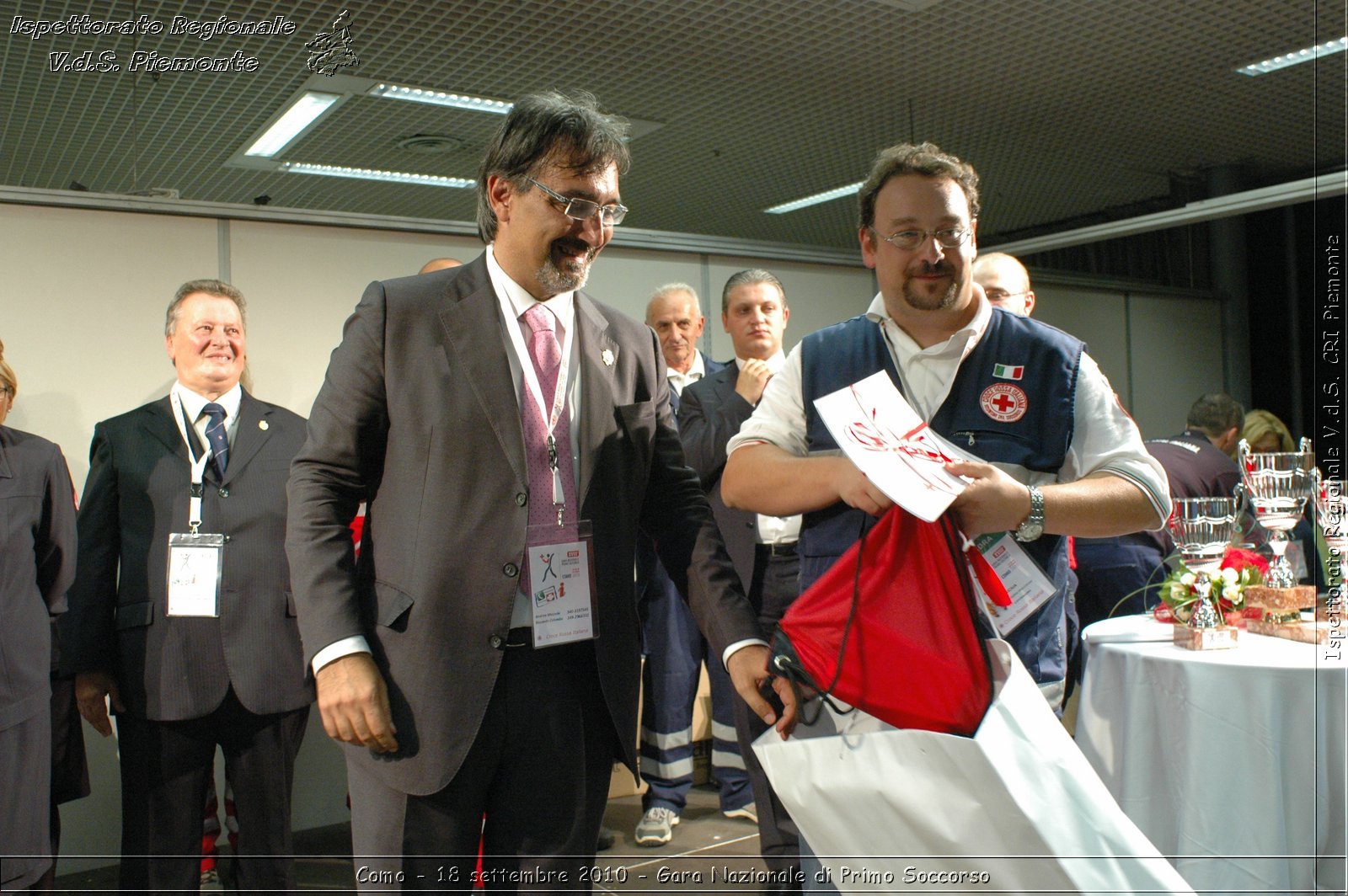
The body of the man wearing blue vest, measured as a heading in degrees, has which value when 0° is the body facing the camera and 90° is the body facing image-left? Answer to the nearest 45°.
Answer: approximately 0°

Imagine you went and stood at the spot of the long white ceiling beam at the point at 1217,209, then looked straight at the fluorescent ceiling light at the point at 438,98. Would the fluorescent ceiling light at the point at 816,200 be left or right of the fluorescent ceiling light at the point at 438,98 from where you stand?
right

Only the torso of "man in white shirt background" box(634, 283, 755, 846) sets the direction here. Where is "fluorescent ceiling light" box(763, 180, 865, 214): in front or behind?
behind

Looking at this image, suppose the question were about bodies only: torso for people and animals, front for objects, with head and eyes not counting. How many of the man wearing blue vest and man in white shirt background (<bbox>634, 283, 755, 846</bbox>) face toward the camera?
2

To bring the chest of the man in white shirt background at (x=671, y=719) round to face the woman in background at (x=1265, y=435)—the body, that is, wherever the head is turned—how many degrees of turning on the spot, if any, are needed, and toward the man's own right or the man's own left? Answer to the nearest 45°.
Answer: approximately 135° to the man's own left

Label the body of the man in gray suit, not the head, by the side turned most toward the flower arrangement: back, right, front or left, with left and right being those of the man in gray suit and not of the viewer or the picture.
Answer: left

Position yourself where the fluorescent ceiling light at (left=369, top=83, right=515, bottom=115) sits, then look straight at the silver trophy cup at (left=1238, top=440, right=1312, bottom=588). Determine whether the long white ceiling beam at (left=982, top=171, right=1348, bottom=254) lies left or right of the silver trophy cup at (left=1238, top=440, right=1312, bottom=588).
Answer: left

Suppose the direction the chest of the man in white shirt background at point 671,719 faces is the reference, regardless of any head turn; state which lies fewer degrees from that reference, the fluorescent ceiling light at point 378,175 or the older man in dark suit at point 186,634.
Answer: the older man in dark suit

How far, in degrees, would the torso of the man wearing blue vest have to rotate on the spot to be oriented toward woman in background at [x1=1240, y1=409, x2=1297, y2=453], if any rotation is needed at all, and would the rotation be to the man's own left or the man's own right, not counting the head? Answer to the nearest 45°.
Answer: approximately 180°
